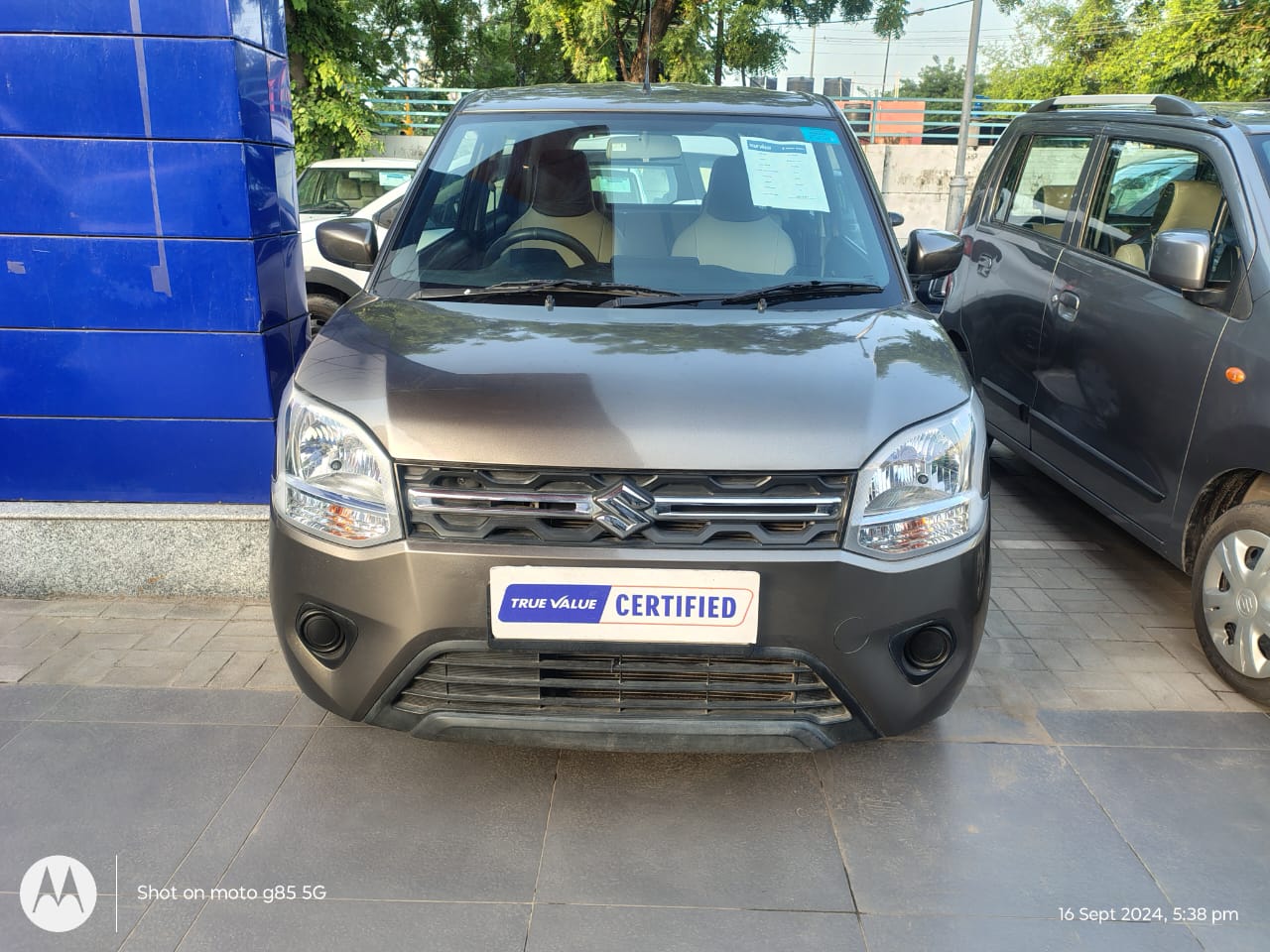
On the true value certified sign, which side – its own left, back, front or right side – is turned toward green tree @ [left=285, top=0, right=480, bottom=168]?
back

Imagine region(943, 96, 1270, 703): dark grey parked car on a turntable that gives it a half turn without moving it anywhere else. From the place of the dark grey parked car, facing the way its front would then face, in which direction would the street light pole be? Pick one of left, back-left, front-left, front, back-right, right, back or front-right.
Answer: front-right

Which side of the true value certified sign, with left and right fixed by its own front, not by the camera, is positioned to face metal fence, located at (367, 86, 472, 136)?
back

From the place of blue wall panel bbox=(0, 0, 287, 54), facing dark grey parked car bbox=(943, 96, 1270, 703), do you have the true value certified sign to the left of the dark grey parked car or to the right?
right

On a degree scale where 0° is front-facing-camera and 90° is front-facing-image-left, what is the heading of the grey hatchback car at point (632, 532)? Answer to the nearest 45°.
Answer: approximately 0°

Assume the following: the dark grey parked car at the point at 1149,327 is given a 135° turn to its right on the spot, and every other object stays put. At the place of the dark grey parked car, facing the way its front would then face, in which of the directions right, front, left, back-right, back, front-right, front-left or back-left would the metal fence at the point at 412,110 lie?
front-right

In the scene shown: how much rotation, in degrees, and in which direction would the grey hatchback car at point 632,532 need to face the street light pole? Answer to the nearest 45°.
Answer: approximately 180°

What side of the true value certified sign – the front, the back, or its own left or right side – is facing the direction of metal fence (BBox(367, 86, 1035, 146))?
back

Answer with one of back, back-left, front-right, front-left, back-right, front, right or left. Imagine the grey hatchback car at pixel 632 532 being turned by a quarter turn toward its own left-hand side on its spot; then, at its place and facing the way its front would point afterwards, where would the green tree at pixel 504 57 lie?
left

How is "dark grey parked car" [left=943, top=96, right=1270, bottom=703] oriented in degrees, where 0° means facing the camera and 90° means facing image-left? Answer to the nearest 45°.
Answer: approximately 315°

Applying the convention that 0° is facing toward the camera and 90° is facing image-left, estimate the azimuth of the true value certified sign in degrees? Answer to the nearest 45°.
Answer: approximately 0°

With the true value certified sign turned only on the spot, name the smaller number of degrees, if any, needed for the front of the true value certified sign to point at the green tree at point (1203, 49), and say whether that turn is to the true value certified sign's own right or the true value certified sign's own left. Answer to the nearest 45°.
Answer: approximately 135° to the true value certified sign's own left

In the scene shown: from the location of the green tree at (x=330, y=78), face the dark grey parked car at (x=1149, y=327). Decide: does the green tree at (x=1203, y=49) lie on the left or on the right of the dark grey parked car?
left
